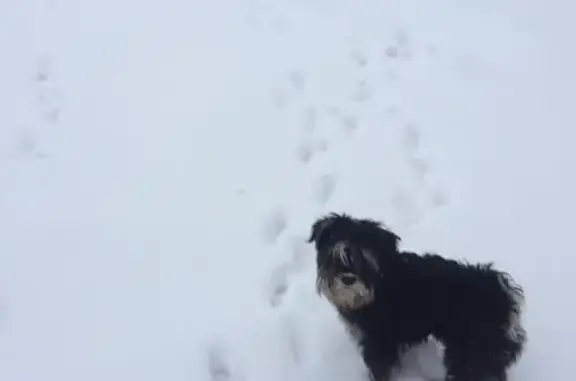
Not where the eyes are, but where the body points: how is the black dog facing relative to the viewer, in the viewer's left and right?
facing to the left of the viewer
